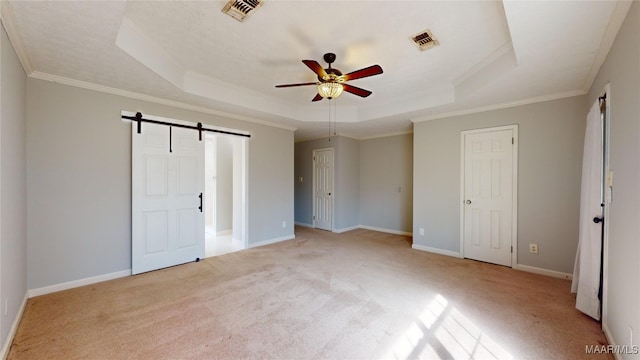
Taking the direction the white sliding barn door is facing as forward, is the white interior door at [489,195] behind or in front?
in front

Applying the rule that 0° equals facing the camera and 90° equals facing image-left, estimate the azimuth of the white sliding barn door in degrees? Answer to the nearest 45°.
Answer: approximately 315°

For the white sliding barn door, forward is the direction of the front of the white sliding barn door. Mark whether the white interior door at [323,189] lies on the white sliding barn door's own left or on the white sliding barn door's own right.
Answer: on the white sliding barn door's own left
